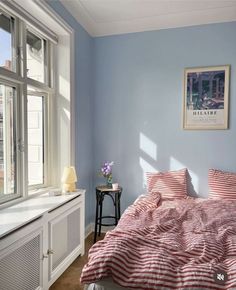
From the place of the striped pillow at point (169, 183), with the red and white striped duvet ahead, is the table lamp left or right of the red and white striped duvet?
right

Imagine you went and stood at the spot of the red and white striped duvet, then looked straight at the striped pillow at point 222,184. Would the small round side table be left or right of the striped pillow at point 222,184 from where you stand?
left

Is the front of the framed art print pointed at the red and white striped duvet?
yes

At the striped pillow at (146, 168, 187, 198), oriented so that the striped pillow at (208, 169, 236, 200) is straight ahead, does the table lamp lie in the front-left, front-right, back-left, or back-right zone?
back-right

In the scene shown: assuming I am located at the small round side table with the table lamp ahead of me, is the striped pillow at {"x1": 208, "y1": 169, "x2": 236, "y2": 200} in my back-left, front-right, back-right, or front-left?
back-left

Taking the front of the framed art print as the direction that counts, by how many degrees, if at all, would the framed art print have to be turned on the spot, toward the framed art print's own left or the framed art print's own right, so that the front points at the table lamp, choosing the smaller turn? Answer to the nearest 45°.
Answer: approximately 45° to the framed art print's own right

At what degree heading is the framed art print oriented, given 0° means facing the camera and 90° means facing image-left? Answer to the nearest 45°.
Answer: approximately 0°
